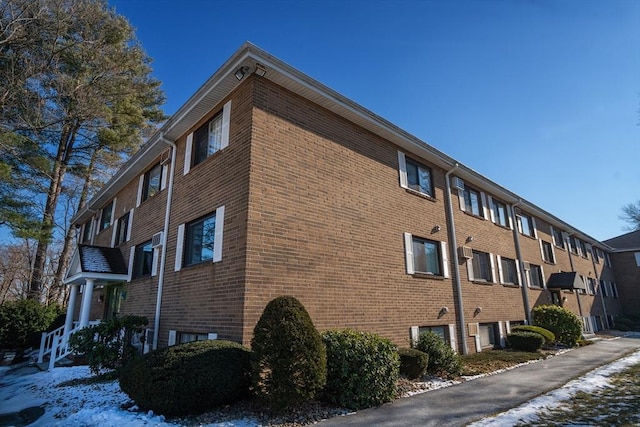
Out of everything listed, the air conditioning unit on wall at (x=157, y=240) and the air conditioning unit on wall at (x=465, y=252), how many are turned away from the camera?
0

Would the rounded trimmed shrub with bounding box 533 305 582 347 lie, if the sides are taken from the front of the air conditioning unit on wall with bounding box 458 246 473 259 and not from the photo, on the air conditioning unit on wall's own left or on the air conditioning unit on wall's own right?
on the air conditioning unit on wall's own left

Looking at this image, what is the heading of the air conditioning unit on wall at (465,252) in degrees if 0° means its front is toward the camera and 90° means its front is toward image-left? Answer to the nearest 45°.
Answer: approximately 315°

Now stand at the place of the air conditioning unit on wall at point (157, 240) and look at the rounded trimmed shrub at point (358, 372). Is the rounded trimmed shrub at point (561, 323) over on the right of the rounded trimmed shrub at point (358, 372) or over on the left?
left

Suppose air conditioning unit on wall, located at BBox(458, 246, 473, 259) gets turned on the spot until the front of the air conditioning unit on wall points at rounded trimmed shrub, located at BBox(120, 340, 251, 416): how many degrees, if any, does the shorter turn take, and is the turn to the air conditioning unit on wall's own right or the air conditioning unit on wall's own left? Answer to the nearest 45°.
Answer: approximately 90° to the air conditioning unit on wall's own right

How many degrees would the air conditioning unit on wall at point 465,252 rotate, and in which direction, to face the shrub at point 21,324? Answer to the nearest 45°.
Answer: approximately 135° to its right

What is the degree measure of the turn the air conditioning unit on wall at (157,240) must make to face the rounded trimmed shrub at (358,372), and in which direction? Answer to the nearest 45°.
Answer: approximately 90° to its left

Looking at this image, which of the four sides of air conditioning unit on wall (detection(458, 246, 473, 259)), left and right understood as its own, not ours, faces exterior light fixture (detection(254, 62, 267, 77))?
right

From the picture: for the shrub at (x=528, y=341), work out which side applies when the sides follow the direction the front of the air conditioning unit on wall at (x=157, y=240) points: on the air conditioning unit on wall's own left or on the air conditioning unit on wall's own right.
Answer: on the air conditioning unit on wall's own left
